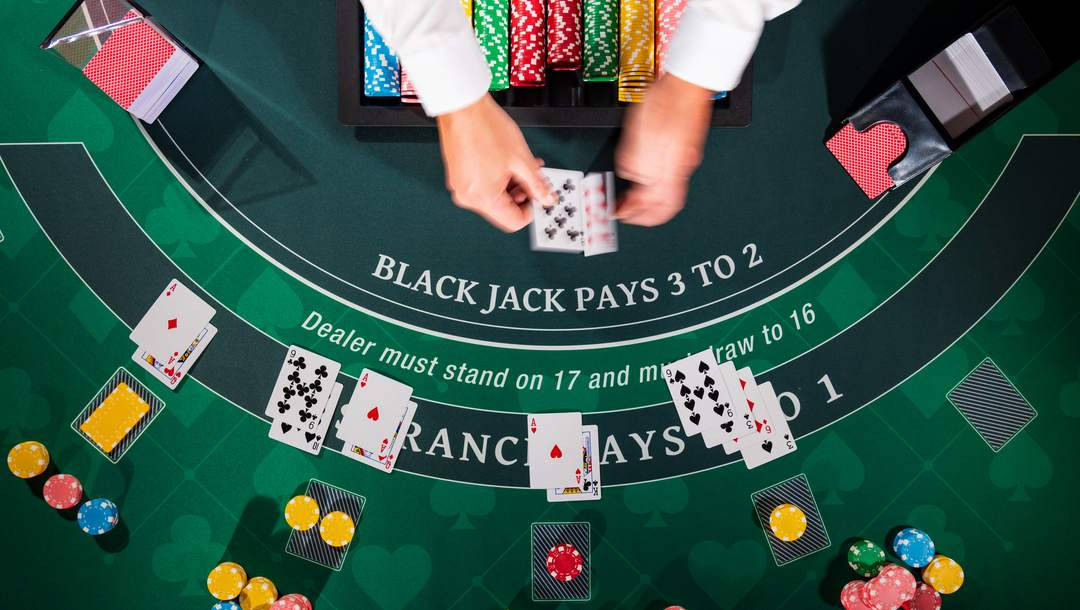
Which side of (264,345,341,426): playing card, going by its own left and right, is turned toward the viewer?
front

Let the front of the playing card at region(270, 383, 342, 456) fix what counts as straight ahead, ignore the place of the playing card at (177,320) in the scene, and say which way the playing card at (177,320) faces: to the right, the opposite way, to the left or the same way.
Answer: the same way
